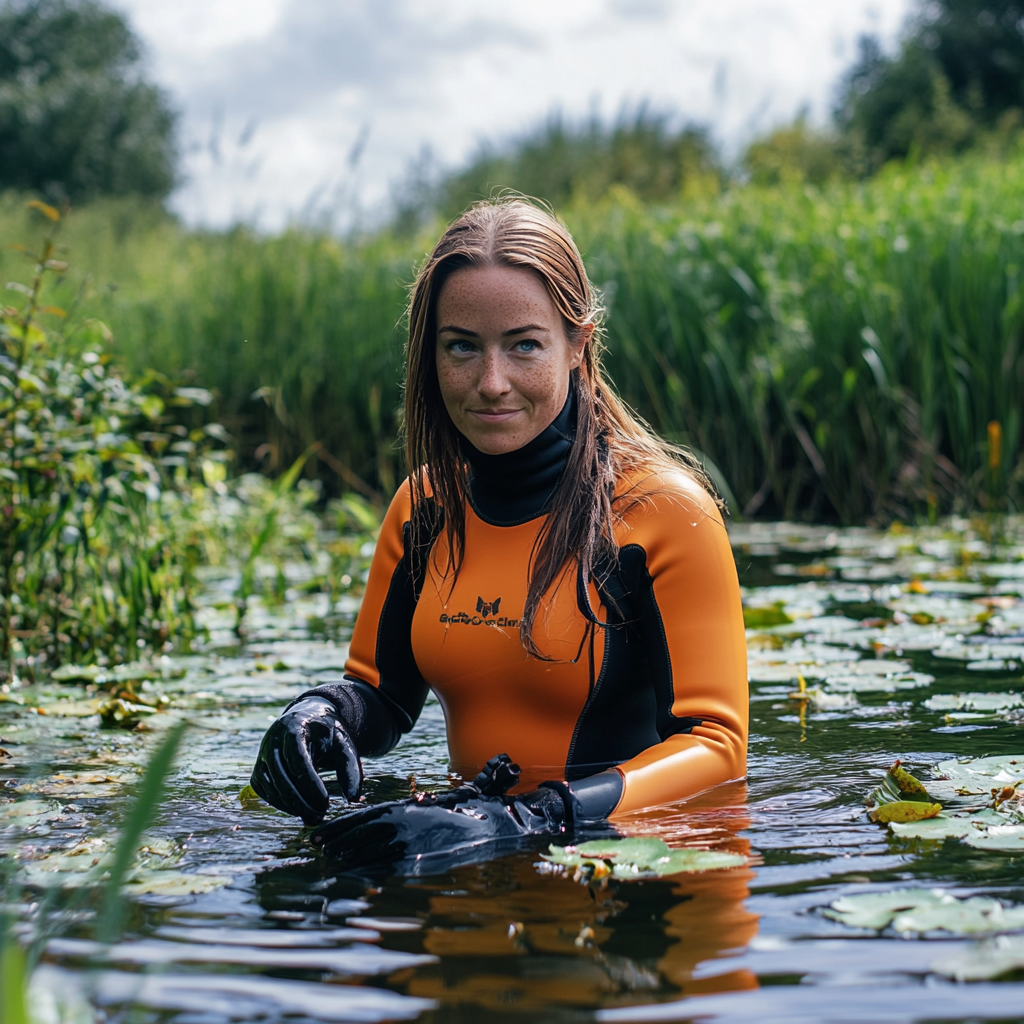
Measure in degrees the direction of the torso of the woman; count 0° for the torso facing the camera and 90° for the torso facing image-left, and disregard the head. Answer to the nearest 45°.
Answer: approximately 45°

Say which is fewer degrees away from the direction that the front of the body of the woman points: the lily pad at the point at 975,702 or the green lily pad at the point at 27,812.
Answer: the green lily pad

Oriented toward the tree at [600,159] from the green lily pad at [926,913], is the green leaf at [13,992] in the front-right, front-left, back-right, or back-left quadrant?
back-left

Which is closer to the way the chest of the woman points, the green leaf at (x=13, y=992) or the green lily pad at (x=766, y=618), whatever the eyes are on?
the green leaf

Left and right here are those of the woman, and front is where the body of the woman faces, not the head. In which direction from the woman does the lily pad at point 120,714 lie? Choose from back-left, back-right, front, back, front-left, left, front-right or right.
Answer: right
